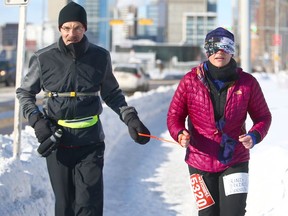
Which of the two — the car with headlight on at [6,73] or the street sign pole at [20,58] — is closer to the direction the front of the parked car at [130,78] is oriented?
the car with headlight on

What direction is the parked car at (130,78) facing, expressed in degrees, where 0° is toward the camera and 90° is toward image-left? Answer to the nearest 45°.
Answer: approximately 225°
